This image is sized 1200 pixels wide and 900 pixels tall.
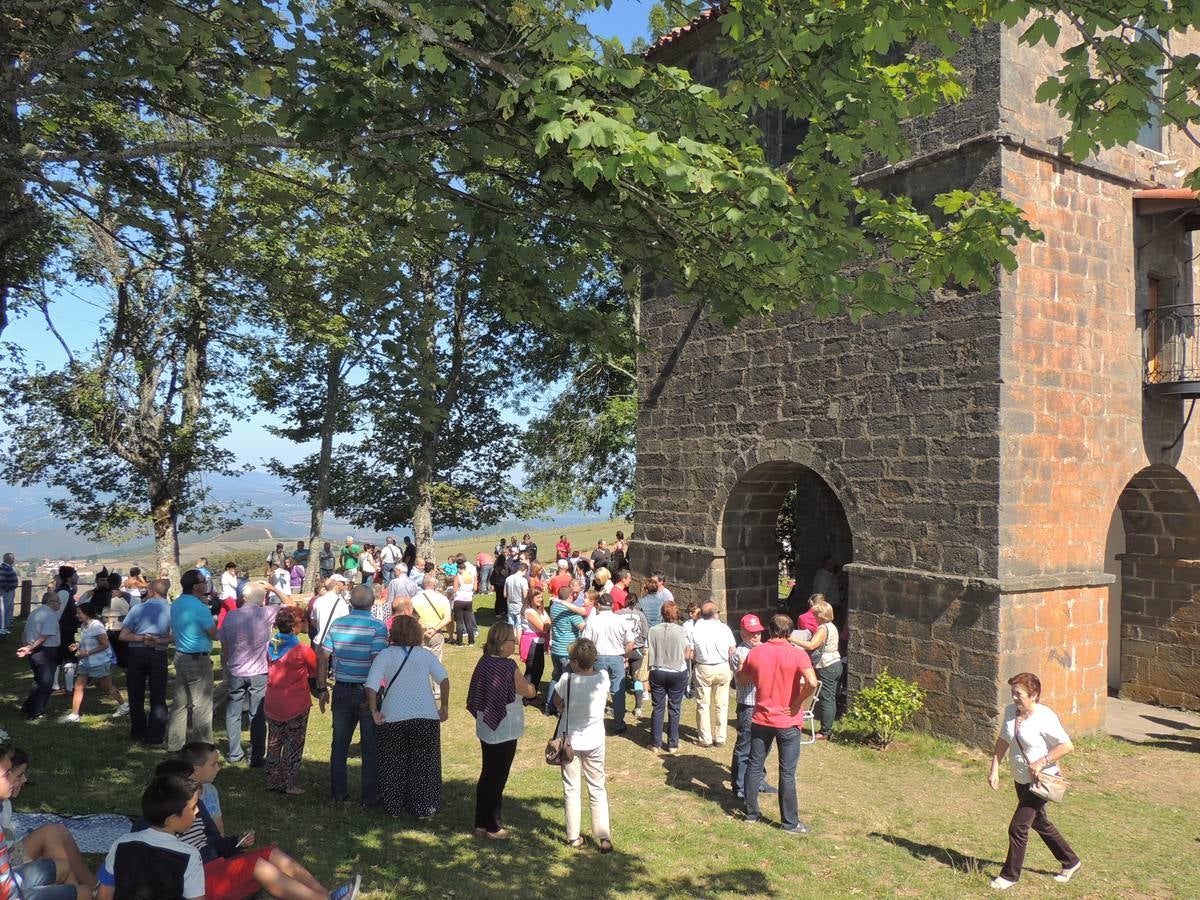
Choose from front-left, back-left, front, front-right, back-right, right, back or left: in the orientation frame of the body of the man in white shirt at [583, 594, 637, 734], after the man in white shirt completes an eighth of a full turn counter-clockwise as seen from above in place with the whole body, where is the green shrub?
back-right

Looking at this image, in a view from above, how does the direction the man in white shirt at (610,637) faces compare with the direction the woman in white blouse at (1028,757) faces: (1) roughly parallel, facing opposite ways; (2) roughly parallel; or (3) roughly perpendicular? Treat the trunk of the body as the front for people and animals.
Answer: roughly perpendicular

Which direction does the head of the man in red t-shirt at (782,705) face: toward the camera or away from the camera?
away from the camera

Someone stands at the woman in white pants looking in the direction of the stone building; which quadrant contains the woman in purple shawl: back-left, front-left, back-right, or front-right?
back-left

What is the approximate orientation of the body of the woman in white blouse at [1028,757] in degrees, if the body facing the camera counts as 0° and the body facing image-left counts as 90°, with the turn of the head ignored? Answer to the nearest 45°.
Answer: approximately 45°

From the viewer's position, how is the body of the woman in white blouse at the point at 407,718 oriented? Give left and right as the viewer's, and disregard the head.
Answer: facing away from the viewer

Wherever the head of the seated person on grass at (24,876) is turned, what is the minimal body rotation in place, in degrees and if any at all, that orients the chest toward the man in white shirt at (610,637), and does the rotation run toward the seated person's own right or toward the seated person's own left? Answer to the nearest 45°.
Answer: approximately 45° to the seated person's own left

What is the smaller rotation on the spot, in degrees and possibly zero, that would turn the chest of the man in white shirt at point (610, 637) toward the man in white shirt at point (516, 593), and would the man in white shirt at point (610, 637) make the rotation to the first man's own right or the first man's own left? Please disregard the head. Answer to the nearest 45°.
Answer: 0° — they already face them

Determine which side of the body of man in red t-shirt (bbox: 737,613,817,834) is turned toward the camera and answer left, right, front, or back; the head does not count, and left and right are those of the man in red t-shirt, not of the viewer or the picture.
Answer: back

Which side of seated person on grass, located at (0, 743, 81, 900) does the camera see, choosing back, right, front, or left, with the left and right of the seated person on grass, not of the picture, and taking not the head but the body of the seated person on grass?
right

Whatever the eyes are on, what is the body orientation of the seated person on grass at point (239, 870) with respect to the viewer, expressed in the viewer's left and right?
facing to the right of the viewer

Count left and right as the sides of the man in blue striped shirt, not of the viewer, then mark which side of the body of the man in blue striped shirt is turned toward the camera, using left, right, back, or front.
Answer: back

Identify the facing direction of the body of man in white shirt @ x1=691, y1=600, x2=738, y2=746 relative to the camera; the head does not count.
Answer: away from the camera
